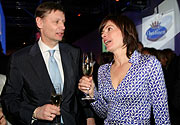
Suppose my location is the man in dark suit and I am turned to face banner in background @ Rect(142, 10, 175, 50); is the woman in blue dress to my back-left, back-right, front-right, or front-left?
front-right

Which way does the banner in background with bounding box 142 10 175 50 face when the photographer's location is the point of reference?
facing the viewer and to the left of the viewer

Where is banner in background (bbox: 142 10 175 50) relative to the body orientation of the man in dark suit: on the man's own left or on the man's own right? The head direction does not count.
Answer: on the man's own left

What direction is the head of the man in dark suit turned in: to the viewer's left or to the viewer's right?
to the viewer's right

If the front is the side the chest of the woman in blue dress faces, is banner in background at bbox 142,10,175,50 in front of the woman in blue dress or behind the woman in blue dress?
behind

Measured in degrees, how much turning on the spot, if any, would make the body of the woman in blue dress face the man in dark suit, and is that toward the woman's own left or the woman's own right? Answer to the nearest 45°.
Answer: approximately 45° to the woman's own right

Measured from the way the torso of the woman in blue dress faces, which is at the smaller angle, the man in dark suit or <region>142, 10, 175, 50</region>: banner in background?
the man in dark suit

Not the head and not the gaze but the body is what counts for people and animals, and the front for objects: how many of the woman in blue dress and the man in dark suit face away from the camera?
0

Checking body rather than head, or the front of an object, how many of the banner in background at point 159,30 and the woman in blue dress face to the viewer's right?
0

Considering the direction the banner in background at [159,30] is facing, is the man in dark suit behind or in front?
in front

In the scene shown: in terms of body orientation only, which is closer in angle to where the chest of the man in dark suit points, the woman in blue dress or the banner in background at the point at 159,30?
the woman in blue dress

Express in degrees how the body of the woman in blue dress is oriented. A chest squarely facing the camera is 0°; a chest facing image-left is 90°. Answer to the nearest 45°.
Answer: approximately 45°

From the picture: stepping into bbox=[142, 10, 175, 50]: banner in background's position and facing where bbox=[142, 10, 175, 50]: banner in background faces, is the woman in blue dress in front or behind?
in front
